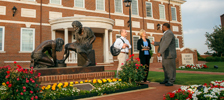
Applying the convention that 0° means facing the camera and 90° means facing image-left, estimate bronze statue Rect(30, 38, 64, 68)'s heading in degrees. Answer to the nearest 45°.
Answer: approximately 270°

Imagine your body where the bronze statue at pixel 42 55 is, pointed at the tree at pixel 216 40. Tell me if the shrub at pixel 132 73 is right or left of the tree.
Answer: right

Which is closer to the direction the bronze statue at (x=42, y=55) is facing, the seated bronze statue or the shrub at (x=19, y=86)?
the seated bronze statue

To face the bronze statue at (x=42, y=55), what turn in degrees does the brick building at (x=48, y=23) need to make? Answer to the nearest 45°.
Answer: approximately 45° to its right

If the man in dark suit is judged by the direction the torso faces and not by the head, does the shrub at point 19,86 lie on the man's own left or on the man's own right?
on the man's own left

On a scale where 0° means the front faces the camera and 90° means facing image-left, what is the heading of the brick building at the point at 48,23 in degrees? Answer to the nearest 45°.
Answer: approximately 315°

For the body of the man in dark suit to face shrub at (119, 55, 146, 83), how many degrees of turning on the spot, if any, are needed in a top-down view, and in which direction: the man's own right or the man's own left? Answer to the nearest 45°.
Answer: approximately 45° to the man's own left

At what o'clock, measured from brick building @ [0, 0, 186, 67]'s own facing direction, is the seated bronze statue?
The seated bronze statue is roughly at 1 o'clock from the brick building.

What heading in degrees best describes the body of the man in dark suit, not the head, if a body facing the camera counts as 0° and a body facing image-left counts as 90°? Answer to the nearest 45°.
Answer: approximately 90°

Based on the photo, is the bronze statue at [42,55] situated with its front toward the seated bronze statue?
yes
